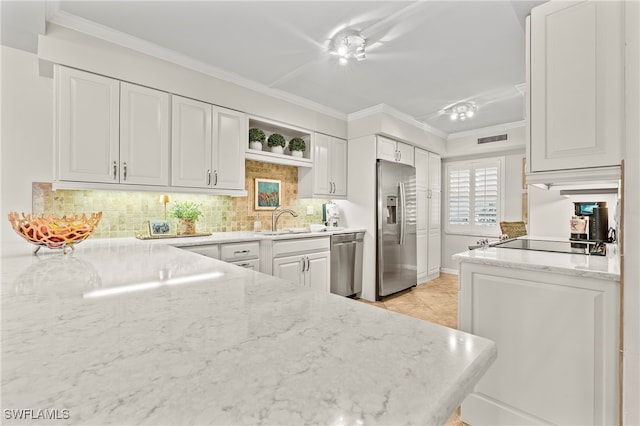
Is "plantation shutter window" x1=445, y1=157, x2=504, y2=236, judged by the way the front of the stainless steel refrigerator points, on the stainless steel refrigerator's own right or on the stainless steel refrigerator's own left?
on the stainless steel refrigerator's own left

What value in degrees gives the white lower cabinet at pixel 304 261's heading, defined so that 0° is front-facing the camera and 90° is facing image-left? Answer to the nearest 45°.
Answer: approximately 315°

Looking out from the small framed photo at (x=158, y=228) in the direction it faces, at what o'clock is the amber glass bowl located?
The amber glass bowl is roughly at 2 o'clock from the small framed photo.

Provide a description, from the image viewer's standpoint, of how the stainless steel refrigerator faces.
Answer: facing the viewer and to the right of the viewer

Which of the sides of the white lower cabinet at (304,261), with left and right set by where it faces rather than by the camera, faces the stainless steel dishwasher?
left

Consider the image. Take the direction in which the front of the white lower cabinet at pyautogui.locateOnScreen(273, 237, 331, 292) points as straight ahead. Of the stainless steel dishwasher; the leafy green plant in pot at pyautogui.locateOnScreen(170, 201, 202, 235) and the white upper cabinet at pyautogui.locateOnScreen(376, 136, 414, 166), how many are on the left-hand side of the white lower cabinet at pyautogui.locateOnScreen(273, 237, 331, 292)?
2

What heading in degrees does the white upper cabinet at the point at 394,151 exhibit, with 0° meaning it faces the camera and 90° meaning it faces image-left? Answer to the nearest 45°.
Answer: approximately 315°

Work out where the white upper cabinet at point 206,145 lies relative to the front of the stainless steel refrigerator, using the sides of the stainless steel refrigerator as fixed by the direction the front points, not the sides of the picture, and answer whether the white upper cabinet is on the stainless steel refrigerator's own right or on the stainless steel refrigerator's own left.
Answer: on the stainless steel refrigerator's own right

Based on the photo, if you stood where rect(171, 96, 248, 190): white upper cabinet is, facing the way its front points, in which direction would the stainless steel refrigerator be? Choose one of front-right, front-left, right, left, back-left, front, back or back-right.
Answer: front-left

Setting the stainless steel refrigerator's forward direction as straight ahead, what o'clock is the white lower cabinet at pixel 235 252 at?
The white lower cabinet is roughly at 3 o'clock from the stainless steel refrigerator.

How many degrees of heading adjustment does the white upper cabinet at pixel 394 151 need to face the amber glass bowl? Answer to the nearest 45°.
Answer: approximately 90° to its right

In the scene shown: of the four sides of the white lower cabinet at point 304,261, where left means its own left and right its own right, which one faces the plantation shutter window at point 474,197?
left

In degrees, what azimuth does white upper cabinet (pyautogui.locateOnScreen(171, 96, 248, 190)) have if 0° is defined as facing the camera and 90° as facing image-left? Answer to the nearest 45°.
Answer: approximately 315°
